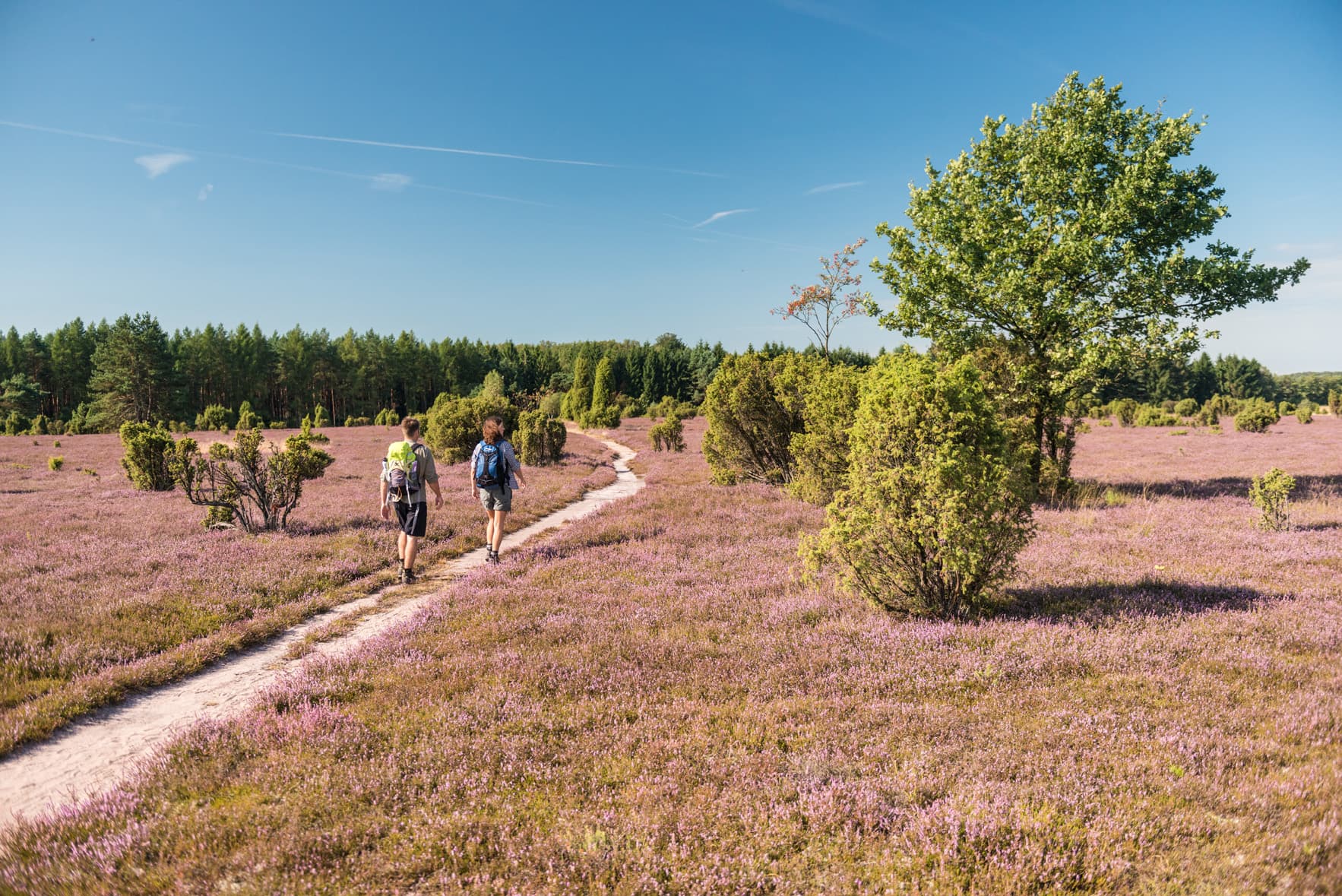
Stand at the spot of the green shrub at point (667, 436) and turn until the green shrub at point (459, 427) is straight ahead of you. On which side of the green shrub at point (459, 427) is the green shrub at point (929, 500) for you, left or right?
left

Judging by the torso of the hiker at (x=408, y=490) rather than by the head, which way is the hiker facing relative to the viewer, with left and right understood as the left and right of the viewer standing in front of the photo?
facing away from the viewer and to the right of the viewer

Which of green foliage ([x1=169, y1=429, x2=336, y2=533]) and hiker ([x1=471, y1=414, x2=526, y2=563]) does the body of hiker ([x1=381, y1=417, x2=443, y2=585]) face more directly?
the hiker

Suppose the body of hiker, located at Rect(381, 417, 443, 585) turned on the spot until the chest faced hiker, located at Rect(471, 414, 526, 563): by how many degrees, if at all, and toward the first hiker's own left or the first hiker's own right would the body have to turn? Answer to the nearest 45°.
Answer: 0° — they already face them

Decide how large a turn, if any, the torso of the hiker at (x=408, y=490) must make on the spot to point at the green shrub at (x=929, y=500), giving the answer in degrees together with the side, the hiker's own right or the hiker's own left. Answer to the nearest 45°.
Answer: approximately 90° to the hiker's own right

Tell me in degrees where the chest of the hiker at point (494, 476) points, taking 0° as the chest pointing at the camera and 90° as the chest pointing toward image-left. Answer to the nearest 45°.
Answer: approximately 225°
